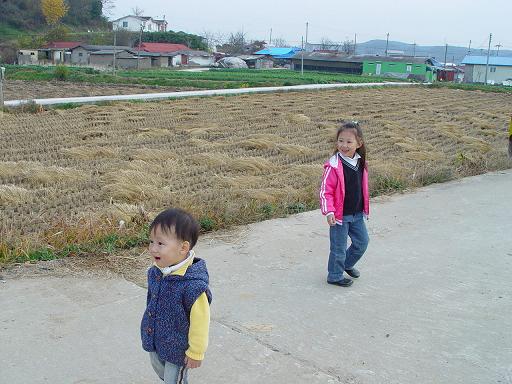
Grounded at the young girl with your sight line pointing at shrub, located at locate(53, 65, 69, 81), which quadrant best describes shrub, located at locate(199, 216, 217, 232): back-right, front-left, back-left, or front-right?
front-left

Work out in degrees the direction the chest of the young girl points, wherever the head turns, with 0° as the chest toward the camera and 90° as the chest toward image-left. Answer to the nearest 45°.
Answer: approximately 315°

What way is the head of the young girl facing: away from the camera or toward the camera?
toward the camera

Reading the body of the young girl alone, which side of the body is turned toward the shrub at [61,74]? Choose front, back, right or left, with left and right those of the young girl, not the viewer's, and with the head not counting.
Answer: back

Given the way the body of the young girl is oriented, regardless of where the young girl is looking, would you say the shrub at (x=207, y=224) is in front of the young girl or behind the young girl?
behind
